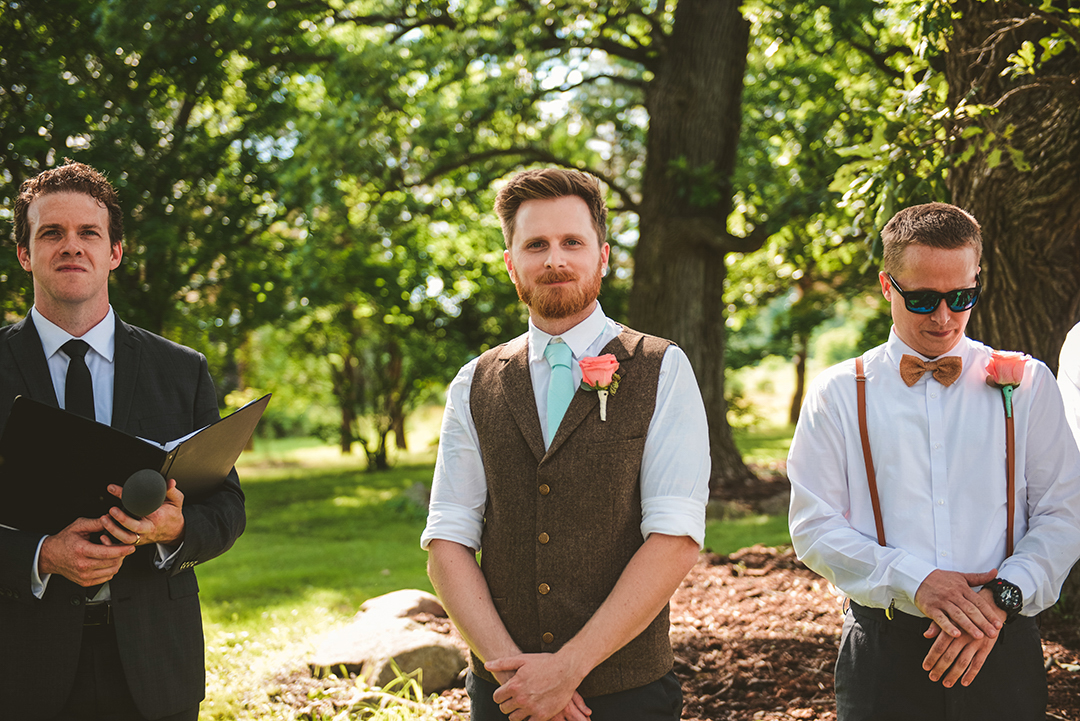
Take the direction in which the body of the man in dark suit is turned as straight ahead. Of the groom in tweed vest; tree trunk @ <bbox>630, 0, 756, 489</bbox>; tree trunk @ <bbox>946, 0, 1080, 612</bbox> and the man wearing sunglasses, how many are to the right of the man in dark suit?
0

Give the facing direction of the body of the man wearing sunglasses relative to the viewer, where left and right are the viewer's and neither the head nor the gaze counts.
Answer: facing the viewer

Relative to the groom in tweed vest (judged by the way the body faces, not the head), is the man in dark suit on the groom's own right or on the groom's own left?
on the groom's own right

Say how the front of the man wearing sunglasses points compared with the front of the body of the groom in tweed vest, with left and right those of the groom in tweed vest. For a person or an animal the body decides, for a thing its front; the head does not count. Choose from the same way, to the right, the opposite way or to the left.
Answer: the same way

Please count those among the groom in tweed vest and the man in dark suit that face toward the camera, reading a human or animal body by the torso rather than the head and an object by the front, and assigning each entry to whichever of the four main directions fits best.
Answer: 2

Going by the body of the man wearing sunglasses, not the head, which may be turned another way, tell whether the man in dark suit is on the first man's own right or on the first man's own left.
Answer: on the first man's own right

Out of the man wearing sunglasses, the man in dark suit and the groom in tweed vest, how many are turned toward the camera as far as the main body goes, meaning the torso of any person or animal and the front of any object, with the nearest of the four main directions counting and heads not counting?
3

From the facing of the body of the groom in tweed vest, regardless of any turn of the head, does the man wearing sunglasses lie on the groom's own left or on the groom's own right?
on the groom's own left

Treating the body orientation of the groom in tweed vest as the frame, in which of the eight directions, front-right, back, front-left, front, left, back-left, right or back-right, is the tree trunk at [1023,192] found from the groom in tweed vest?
back-left

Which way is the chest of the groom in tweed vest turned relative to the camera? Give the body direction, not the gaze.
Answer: toward the camera

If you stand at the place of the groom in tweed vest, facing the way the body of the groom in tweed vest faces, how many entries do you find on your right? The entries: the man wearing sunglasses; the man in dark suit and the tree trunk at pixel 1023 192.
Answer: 1

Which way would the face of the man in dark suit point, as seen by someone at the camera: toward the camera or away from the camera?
toward the camera

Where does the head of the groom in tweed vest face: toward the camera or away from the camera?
toward the camera

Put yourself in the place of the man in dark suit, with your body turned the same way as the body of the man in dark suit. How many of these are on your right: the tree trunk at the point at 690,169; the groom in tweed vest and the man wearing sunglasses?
0

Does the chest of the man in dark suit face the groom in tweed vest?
no

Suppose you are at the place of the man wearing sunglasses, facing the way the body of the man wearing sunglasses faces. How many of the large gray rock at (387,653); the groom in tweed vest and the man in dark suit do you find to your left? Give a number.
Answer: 0

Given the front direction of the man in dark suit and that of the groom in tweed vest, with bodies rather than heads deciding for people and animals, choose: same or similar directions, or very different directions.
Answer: same or similar directions
